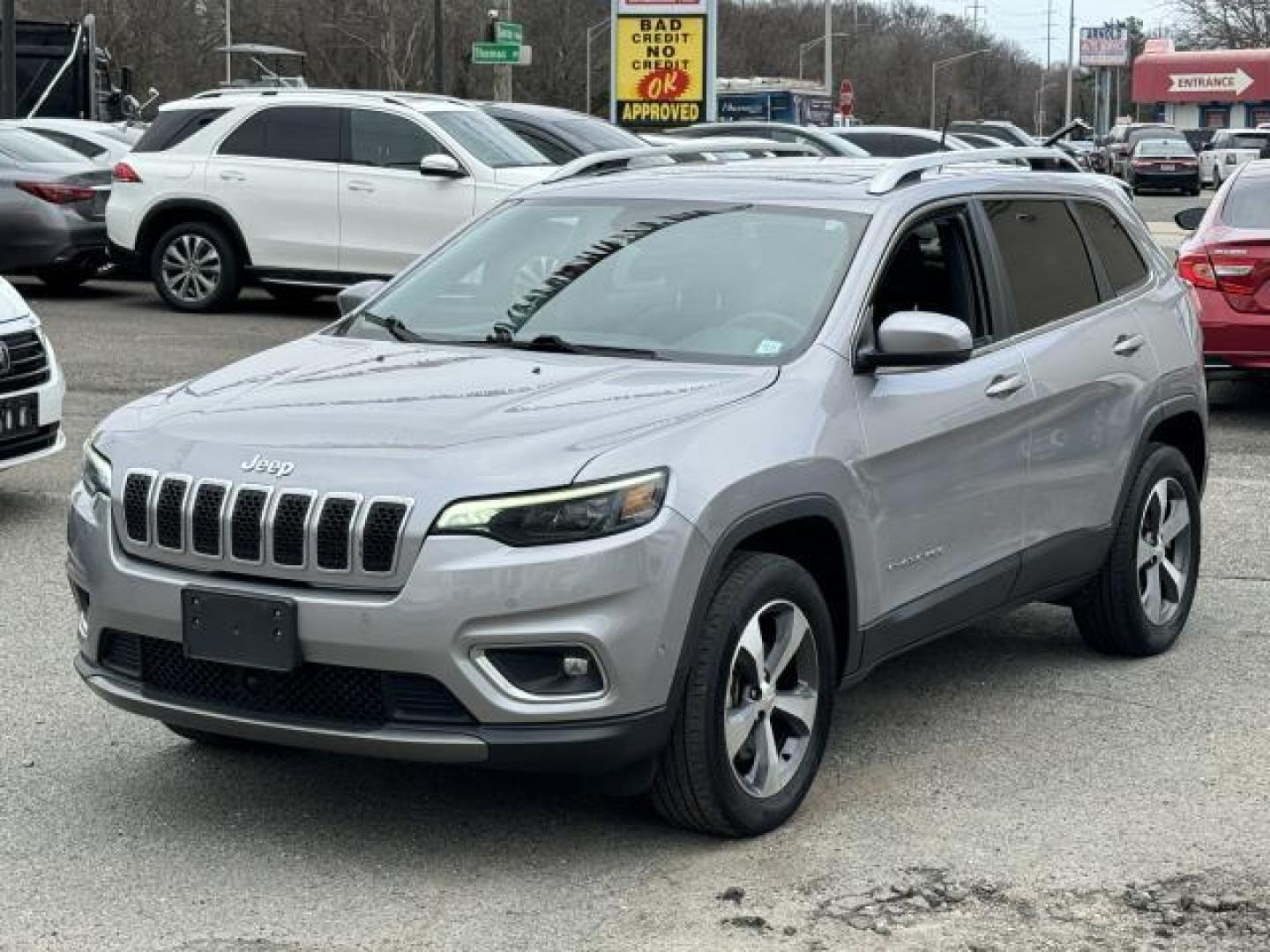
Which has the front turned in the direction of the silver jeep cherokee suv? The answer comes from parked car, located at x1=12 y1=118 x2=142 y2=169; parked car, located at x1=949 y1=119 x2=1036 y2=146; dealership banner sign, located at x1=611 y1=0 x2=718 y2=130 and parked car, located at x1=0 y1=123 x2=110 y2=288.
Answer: the dealership banner sign

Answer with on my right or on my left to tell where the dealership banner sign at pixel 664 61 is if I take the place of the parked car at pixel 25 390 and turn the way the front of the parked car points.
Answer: on my left

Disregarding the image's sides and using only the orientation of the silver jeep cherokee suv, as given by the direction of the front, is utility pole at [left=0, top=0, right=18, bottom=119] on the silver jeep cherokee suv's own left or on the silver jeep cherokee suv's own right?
on the silver jeep cherokee suv's own right

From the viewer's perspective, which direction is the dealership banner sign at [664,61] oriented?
toward the camera

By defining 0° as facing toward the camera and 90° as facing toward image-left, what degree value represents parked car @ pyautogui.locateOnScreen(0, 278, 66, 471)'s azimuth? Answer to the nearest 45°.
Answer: approximately 315°

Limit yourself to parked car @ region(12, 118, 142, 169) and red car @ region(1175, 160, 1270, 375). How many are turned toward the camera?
0

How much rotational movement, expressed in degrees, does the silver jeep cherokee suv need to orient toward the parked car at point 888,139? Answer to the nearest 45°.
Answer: approximately 135° to its right

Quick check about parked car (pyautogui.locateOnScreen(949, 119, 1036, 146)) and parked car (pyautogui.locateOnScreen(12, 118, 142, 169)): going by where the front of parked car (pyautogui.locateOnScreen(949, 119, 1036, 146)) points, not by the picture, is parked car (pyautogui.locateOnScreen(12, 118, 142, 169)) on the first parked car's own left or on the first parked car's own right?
on the first parked car's own right

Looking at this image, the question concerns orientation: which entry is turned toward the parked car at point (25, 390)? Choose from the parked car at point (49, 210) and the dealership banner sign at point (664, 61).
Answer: the dealership banner sign

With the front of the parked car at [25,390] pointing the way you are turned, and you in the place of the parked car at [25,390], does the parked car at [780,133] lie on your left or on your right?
on your left

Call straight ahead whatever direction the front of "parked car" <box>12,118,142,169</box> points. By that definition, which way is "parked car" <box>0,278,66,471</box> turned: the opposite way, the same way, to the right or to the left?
the opposite way

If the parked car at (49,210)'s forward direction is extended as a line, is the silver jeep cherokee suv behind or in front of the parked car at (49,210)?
behind

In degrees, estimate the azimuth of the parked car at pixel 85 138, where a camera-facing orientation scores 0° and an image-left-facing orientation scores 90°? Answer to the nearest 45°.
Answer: approximately 135°

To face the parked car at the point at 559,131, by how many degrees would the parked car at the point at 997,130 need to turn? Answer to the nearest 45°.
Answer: approximately 90° to its right
